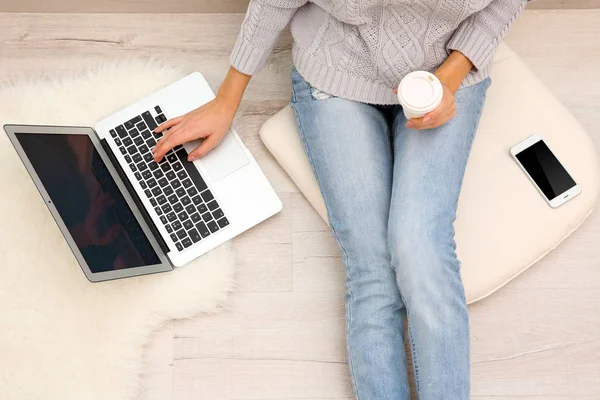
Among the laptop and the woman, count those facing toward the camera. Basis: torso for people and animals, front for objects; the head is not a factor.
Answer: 1

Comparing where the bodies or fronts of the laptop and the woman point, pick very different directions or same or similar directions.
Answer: very different directions

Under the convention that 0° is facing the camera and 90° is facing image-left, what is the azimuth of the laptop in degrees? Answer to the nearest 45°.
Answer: approximately 225°

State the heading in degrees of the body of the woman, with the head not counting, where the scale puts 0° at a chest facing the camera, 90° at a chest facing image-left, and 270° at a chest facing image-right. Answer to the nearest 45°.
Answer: approximately 0°
